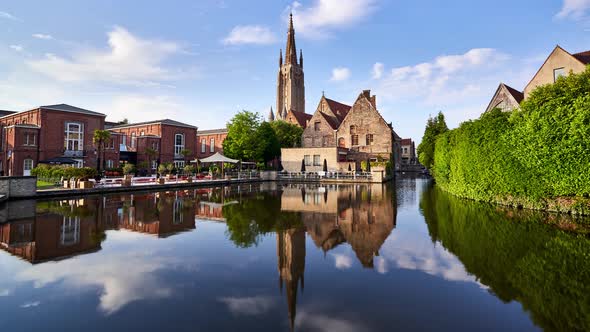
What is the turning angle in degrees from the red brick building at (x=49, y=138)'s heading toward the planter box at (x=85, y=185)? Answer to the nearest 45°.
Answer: approximately 45° to its right

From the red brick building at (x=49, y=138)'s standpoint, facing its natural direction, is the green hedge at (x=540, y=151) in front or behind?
in front

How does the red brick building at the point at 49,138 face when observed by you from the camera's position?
facing the viewer and to the right of the viewer

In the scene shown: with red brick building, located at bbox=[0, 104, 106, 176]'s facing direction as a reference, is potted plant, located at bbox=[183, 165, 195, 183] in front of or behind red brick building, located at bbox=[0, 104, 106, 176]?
in front

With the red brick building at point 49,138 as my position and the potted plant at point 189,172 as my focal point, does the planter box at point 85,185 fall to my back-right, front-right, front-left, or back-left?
front-right

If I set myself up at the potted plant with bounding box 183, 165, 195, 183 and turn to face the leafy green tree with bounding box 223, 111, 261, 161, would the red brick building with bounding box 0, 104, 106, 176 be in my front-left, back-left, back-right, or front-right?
back-left

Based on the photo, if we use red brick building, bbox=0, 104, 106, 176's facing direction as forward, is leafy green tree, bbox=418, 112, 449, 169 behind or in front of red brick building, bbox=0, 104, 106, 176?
in front
